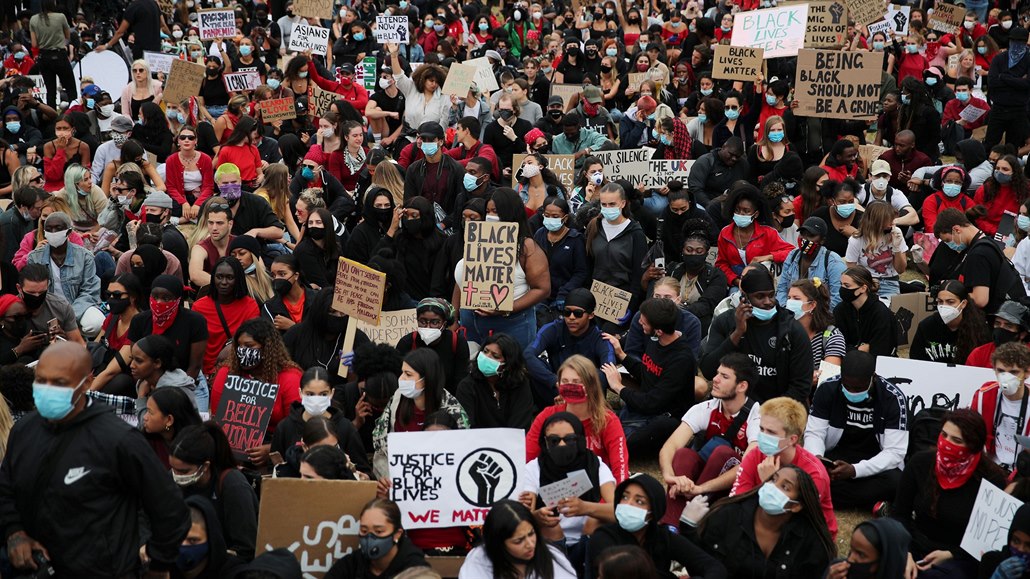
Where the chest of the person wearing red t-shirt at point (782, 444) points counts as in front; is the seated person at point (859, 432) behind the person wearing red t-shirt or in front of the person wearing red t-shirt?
behind

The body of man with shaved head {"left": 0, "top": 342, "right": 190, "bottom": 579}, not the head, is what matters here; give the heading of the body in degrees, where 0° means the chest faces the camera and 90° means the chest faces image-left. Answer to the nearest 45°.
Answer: approximately 45°

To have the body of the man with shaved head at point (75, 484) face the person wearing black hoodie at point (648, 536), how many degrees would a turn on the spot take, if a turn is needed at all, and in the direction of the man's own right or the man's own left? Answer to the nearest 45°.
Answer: approximately 135° to the man's own left

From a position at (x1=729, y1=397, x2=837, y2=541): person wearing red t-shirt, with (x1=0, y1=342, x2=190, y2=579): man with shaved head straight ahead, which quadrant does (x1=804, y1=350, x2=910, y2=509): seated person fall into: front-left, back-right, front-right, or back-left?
back-right

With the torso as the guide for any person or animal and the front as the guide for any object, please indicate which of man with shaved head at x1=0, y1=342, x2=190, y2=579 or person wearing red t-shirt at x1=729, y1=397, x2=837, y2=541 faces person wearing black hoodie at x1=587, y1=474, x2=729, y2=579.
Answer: the person wearing red t-shirt

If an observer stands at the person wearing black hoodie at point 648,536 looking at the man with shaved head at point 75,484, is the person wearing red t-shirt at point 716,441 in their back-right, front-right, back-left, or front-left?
back-right

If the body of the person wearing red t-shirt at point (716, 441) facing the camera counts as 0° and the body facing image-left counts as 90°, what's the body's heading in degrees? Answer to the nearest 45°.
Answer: approximately 45°

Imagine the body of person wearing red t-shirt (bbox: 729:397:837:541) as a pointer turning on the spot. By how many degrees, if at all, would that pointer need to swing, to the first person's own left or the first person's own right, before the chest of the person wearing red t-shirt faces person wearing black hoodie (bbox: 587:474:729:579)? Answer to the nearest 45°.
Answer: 0° — they already face them

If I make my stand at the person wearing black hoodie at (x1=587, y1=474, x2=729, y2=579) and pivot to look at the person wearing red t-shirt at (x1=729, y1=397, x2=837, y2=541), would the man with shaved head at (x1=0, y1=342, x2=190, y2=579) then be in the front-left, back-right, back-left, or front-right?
back-left

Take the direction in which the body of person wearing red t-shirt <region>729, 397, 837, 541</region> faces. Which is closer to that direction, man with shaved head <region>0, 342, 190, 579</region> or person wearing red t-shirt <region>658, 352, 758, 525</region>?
the man with shaved head

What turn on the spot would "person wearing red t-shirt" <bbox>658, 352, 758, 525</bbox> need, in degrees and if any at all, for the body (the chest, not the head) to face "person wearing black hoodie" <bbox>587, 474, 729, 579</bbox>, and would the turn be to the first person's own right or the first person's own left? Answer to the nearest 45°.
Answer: approximately 45° to the first person's own left

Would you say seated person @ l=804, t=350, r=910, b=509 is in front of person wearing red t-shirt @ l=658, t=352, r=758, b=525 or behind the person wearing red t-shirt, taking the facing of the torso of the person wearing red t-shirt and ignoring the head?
behind
